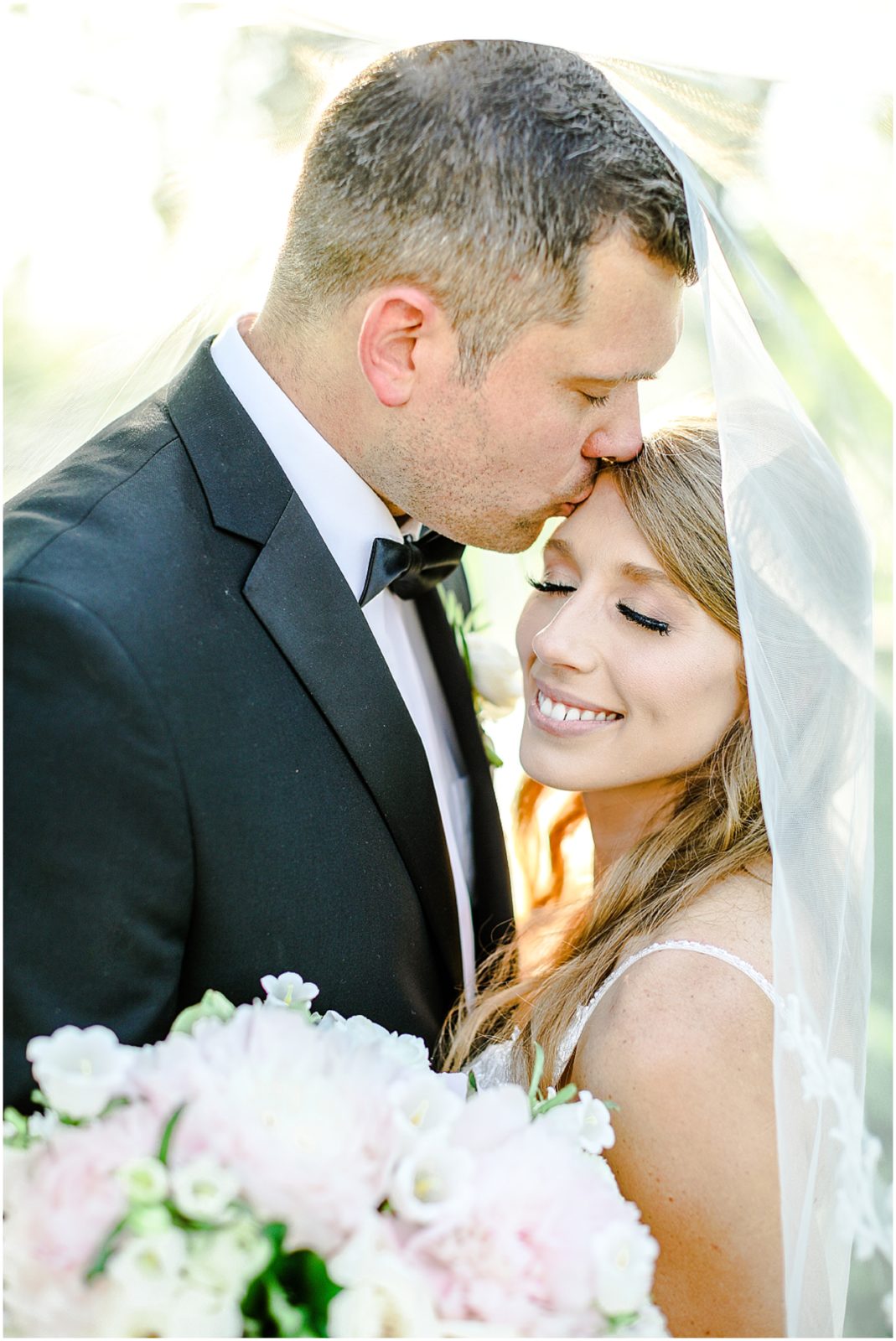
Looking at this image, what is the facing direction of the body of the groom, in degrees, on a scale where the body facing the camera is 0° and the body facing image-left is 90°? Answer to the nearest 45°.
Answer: approximately 270°

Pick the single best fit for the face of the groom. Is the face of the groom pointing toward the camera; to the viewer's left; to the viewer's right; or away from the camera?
to the viewer's right

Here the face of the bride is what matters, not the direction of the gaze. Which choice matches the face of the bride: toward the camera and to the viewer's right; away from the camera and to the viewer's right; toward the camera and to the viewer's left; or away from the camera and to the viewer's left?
toward the camera and to the viewer's left
